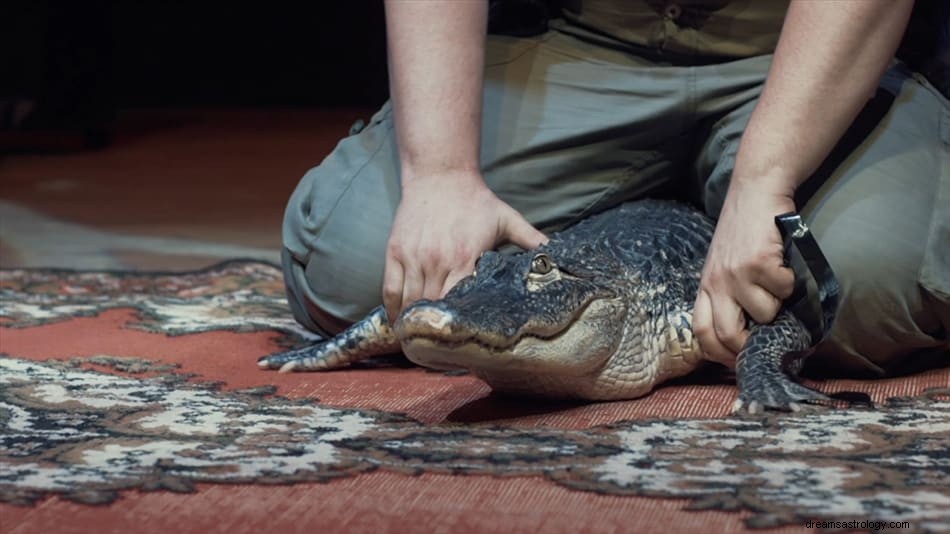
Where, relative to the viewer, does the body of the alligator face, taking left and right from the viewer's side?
facing the viewer and to the left of the viewer
